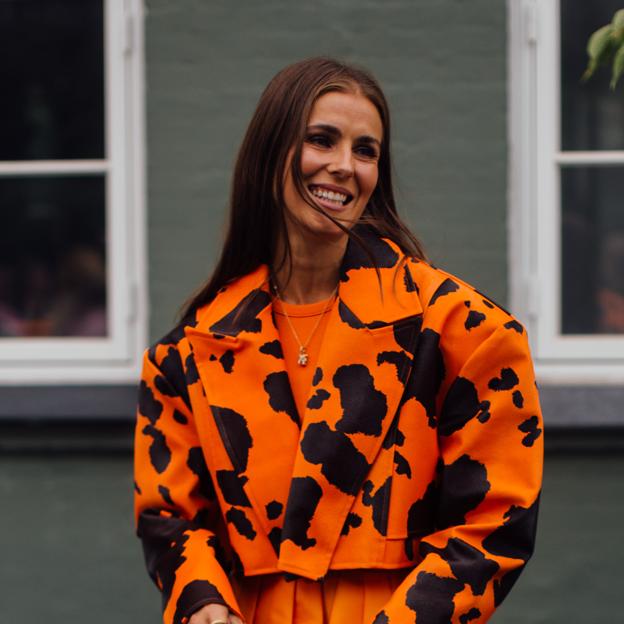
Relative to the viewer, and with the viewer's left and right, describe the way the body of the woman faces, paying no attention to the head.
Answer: facing the viewer

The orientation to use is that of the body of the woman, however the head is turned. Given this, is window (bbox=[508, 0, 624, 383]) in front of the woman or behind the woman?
behind

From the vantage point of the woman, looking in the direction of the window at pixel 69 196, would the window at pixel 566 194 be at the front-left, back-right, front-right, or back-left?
front-right

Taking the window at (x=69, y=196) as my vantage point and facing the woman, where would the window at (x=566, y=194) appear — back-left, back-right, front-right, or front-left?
front-left

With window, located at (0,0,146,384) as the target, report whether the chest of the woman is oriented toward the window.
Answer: no

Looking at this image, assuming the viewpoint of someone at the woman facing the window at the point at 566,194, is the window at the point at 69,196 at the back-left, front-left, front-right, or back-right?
front-left
